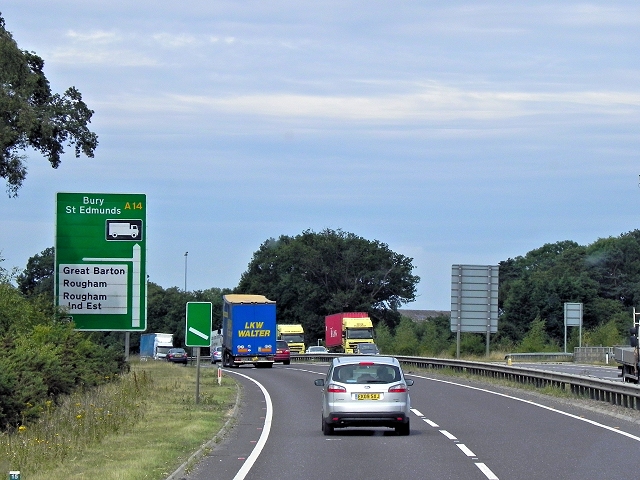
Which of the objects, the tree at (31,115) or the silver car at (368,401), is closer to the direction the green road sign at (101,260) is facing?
the silver car

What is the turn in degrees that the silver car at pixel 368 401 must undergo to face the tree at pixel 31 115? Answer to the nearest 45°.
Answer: approximately 45° to its left

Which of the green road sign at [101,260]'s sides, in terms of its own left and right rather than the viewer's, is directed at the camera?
front

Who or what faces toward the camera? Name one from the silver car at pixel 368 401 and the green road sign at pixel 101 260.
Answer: the green road sign

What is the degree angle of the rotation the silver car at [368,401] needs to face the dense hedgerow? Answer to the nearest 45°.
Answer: approximately 45° to its left

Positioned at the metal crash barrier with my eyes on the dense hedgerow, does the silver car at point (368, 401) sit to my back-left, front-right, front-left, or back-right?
front-left

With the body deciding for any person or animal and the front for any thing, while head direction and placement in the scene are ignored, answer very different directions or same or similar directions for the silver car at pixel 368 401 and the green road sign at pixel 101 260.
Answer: very different directions

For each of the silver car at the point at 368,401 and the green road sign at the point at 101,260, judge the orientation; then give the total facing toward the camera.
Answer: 1

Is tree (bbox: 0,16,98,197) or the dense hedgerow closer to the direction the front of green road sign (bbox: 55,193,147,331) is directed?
the dense hedgerow

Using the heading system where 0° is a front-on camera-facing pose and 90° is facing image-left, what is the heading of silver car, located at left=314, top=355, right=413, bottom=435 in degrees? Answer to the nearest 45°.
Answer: approximately 180°
